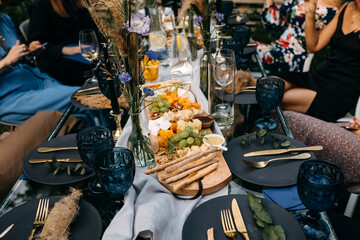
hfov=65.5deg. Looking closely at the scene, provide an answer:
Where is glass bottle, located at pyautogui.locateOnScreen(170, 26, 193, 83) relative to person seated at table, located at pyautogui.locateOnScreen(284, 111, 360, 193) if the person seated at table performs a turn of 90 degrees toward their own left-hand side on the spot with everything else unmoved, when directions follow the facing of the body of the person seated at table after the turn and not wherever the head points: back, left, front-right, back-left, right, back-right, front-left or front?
right

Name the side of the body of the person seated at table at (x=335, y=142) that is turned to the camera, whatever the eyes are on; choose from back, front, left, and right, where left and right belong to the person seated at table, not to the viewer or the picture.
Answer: left

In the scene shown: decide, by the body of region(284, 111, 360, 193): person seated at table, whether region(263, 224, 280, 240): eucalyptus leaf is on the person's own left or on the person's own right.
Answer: on the person's own left

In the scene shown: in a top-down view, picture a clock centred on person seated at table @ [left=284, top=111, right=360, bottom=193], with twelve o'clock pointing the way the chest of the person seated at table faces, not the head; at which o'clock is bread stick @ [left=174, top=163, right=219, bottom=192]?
The bread stick is roughly at 10 o'clock from the person seated at table.

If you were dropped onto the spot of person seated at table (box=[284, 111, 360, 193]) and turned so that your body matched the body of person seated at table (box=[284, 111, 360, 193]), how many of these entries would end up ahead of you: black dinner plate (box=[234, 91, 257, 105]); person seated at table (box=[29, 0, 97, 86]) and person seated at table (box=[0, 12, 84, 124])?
3

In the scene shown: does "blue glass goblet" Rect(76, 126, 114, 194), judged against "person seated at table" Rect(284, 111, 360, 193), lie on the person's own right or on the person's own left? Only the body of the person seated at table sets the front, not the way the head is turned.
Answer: on the person's own left

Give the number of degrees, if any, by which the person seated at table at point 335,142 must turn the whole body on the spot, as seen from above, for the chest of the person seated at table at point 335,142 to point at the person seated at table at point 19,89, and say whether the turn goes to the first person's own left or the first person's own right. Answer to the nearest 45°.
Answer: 0° — they already face them

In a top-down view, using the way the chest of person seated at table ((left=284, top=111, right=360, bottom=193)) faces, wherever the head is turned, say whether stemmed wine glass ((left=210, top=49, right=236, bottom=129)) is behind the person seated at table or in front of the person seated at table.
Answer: in front

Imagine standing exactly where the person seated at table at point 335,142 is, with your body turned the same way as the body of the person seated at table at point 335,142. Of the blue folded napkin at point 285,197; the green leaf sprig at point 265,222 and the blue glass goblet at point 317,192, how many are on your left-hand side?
3

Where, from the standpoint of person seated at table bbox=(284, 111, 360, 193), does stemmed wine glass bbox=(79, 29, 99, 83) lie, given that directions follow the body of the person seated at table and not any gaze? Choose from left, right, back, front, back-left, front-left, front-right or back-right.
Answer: front

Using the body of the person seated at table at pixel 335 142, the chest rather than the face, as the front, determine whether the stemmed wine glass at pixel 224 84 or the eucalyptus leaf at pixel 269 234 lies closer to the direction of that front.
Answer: the stemmed wine glass

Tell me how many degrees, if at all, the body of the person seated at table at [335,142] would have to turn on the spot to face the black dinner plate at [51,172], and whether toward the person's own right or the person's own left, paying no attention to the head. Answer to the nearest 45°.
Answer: approximately 45° to the person's own left

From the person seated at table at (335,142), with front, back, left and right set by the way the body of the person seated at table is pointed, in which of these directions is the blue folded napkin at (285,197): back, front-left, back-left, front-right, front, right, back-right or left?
left

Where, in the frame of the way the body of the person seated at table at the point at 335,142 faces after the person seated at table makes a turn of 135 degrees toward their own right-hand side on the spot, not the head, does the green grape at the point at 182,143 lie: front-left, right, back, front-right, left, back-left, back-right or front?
back

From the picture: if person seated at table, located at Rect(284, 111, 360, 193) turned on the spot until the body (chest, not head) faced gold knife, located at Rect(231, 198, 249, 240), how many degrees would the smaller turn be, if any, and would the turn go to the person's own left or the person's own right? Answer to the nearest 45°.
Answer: approximately 90° to the person's own left
